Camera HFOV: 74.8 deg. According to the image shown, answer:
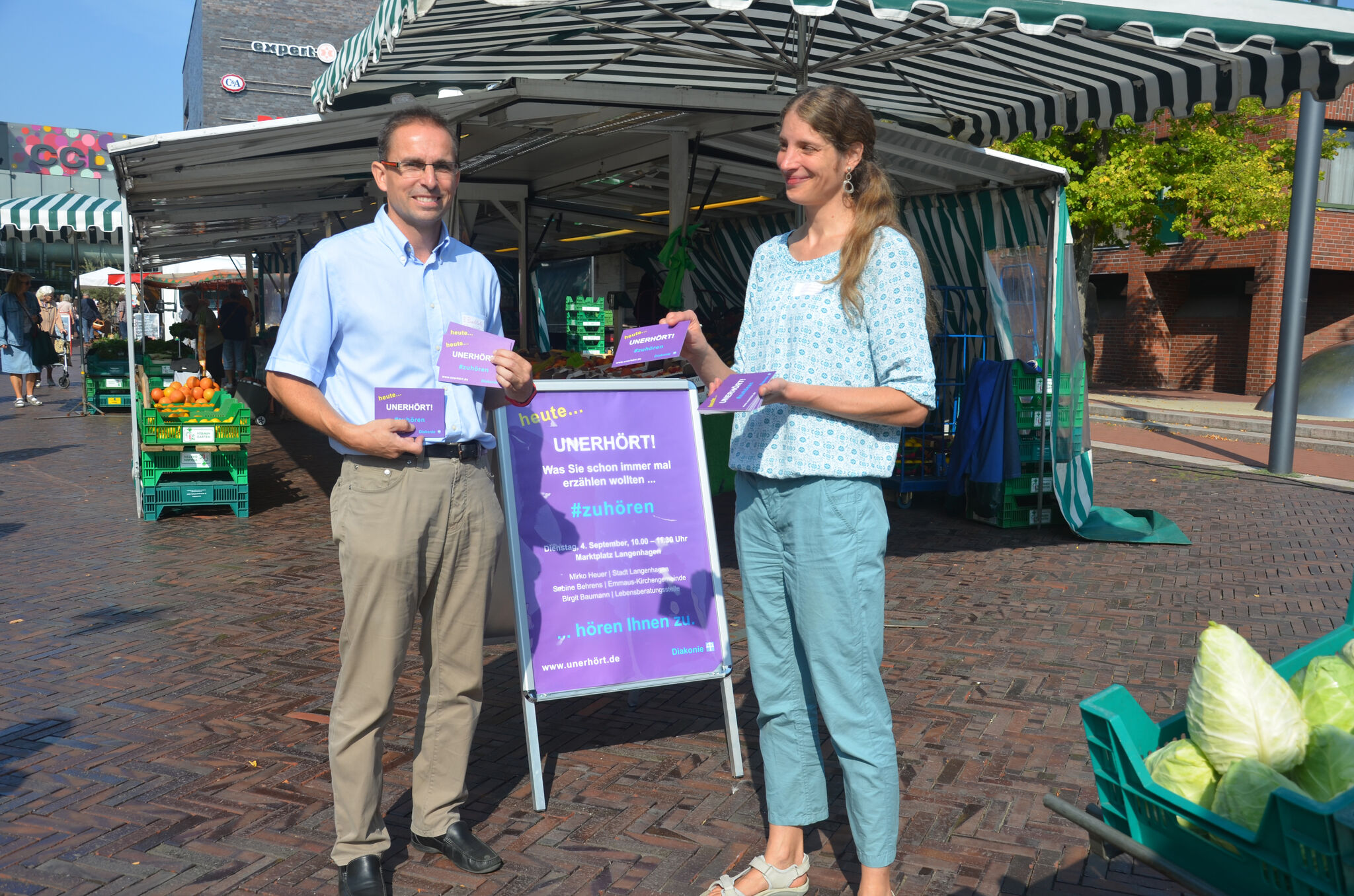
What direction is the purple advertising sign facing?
toward the camera

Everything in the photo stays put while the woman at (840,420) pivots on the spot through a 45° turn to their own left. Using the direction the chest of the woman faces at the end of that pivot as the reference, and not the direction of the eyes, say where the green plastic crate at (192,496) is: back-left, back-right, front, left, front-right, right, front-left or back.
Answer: back-right

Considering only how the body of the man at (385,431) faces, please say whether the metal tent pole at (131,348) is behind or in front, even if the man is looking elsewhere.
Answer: behind

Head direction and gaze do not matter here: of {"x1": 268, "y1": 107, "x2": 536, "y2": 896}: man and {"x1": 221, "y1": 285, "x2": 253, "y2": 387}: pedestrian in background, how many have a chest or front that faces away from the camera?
1

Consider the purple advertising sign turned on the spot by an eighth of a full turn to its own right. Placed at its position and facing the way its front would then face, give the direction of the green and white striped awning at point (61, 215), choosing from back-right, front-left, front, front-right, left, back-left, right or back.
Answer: right

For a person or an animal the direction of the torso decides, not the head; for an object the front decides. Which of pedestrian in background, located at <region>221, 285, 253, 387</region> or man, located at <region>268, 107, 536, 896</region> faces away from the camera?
the pedestrian in background

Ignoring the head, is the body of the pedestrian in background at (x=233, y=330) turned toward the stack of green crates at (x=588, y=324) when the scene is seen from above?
no

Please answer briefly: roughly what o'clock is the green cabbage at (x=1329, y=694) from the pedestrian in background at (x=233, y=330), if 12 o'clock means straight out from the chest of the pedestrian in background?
The green cabbage is roughly at 6 o'clock from the pedestrian in background.

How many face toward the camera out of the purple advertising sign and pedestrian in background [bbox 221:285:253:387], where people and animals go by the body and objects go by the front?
1

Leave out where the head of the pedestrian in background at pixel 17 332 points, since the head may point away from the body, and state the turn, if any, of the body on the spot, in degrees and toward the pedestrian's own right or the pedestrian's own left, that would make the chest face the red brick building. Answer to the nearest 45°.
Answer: approximately 45° to the pedestrian's own left

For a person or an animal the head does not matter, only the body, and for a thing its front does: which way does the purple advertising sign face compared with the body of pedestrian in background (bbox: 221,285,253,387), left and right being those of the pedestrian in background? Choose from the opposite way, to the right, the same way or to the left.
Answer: the opposite way

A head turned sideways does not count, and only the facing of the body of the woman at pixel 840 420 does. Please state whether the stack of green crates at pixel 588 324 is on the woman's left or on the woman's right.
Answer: on the woman's right

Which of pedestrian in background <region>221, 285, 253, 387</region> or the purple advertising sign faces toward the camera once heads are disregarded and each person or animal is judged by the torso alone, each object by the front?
the purple advertising sign

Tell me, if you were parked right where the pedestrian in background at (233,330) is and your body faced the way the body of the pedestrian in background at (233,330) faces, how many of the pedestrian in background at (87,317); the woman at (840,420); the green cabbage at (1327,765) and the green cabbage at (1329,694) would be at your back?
3

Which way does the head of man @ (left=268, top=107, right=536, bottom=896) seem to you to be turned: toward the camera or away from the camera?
toward the camera

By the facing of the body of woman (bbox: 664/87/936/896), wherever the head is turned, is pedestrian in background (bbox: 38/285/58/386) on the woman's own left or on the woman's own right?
on the woman's own right

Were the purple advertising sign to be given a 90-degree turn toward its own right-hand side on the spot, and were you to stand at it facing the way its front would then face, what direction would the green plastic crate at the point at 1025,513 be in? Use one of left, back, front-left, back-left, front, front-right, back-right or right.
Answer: back-right

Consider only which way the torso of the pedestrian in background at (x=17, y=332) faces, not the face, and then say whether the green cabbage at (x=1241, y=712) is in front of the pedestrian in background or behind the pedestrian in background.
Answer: in front

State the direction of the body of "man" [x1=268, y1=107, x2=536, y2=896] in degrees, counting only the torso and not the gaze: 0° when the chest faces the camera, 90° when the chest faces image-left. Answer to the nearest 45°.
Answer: approximately 315°

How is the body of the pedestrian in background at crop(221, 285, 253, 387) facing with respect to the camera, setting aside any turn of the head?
away from the camera
